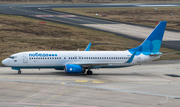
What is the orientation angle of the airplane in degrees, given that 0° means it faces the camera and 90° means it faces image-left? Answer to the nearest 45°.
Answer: approximately 90°
